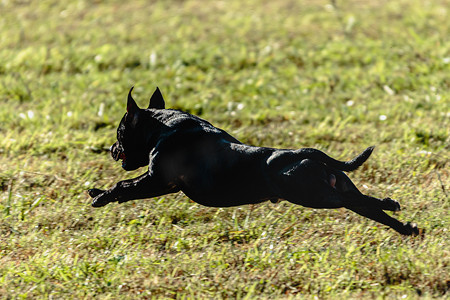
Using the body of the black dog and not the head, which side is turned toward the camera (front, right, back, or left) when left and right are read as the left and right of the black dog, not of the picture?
left
